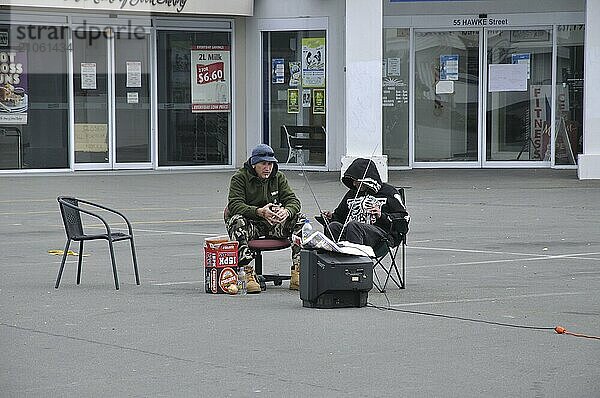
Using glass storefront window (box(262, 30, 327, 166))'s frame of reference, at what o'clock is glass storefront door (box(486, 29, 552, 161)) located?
glass storefront door (box(486, 29, 552, 161)) is roughly at 9 o'clock from glass storefront window (box(262, 30, 327, 166)).

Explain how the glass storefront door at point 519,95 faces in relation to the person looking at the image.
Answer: facing the viewer

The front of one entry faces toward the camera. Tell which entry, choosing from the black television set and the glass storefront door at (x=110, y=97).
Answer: the glass storefront door

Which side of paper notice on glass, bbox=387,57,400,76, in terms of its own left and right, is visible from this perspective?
front

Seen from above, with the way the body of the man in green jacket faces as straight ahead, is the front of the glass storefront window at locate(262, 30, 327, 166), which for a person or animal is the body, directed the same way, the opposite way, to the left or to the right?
the same way

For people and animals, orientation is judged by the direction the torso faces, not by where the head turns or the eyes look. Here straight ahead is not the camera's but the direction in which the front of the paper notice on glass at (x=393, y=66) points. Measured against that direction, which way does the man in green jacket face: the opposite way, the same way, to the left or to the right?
the same way

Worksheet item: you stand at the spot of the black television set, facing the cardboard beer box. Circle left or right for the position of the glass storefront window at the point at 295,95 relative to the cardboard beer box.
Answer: right

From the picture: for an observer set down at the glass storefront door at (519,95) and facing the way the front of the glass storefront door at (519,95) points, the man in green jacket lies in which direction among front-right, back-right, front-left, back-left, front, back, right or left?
front

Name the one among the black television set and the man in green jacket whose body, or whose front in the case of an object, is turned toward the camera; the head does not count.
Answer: the man in green jacket

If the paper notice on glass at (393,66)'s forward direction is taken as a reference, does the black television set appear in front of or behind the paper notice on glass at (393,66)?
in front

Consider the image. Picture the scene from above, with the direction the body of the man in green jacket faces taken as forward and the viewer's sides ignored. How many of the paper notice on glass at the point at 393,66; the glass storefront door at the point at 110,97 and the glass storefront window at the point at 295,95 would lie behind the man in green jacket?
3

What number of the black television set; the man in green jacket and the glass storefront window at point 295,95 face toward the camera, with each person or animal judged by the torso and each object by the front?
2

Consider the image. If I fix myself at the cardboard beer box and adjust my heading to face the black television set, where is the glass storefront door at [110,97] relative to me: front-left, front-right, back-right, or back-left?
back-left

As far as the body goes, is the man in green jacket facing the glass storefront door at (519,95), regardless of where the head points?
no

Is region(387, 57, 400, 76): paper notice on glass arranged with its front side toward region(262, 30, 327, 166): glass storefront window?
no

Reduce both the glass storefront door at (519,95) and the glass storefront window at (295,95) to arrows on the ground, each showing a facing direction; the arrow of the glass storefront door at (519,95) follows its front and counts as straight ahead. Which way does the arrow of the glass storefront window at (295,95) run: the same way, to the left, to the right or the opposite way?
the same way

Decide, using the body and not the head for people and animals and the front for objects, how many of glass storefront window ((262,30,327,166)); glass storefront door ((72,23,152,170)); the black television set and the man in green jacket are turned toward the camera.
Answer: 3
